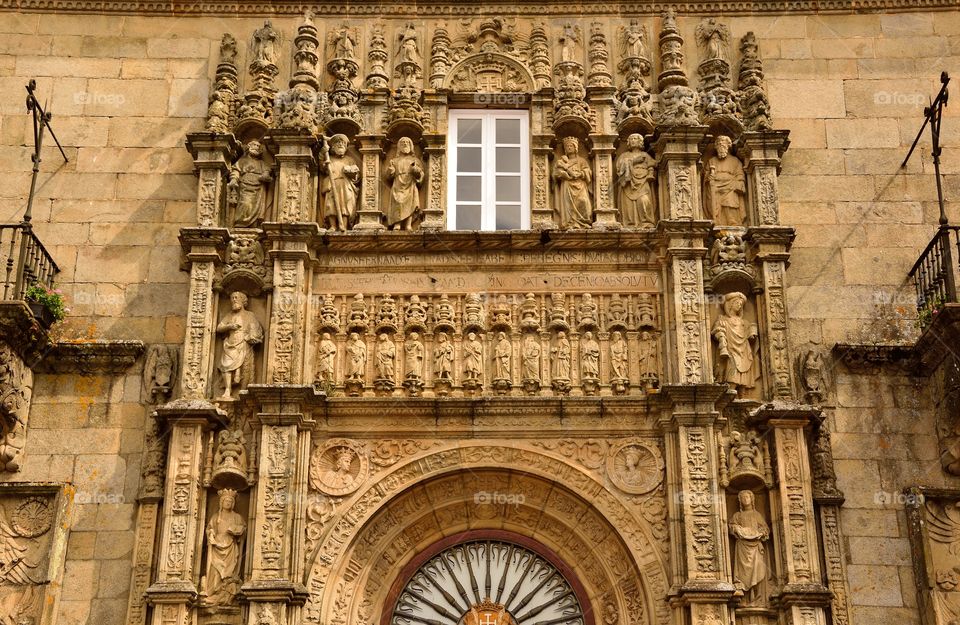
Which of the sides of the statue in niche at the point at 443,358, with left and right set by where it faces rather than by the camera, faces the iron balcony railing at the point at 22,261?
right

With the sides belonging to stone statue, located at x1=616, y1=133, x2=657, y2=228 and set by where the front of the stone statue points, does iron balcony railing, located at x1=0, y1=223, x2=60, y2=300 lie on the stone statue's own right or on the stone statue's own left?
on the stone statue's own right

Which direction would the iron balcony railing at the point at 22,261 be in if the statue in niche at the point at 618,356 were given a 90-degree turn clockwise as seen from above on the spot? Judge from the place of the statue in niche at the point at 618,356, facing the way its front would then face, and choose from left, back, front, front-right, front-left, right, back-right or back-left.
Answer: front

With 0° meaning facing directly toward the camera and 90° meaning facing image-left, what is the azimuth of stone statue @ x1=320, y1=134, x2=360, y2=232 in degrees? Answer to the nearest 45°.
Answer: approximately 0°

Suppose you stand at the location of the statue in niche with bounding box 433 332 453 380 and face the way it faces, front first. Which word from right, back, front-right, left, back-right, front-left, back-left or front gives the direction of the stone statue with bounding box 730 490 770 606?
left

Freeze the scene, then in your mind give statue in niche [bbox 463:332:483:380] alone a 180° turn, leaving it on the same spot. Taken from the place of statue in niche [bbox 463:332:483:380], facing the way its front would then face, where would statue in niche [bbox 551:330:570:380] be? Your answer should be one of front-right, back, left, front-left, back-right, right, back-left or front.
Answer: right

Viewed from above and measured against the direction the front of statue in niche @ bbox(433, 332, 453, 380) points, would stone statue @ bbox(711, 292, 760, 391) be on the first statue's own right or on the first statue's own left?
on the first statue's own left

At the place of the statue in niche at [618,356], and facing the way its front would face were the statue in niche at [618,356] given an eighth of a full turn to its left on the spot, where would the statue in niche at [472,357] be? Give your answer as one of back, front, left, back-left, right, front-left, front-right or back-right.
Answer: back-right

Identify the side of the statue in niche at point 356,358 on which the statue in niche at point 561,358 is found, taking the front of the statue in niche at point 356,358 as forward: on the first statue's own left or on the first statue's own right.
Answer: on the first statue's own left
